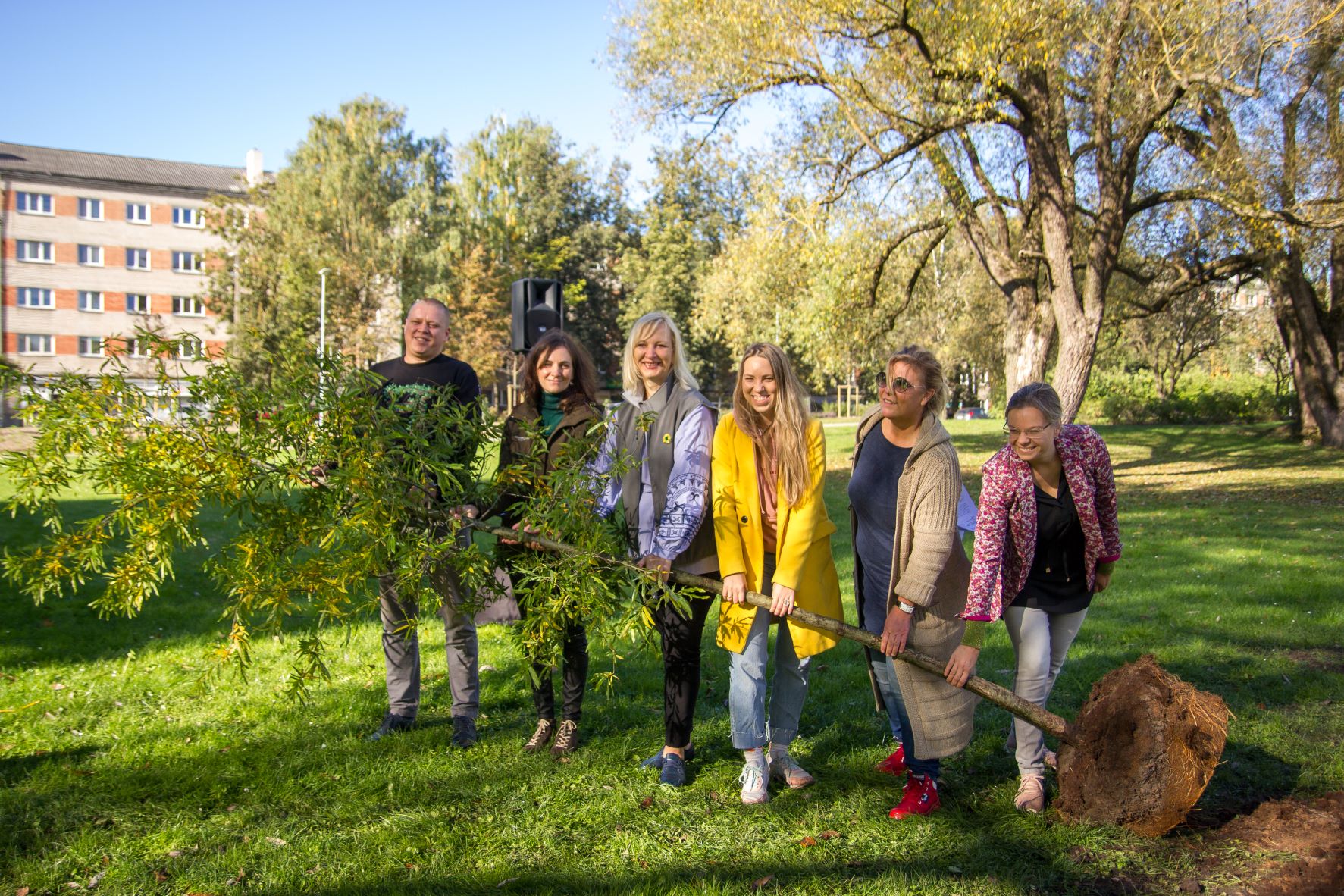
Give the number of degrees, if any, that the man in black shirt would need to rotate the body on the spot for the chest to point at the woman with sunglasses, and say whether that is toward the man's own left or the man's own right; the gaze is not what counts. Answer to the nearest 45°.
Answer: approximately 45° to the man's own left

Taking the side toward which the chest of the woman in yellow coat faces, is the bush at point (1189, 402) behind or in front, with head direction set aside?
behind

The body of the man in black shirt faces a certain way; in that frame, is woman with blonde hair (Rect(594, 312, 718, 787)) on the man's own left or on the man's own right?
on the man's own left

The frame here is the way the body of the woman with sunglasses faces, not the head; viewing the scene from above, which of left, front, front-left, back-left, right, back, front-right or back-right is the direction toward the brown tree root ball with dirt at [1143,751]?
back-left

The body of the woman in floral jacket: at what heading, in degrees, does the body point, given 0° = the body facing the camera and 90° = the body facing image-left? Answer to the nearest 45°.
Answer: approximately 0°

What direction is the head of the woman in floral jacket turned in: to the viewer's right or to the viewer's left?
to the viewer's left

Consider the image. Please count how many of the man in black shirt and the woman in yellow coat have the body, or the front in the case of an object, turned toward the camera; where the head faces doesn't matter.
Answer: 2

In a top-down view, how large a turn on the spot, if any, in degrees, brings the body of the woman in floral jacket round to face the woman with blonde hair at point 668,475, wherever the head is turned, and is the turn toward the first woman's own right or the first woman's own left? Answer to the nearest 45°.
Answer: approximately 90° to the first woman's own right

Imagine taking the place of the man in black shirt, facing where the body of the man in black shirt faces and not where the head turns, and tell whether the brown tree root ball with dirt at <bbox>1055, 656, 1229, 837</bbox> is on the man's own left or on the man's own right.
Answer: on the man's own left

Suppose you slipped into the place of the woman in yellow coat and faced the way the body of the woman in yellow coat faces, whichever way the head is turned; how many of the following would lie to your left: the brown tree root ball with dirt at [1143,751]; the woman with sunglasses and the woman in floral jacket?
3
